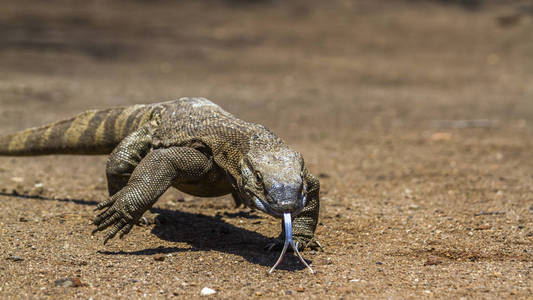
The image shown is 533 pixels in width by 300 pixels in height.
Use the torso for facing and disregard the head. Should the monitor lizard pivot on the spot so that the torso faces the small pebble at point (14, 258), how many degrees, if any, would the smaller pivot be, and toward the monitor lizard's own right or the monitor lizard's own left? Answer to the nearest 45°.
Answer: approximately 135° to the monitor lizard's own right

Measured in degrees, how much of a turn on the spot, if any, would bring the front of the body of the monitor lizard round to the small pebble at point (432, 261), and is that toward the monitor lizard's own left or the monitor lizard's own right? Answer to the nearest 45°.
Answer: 0° — it already faces it

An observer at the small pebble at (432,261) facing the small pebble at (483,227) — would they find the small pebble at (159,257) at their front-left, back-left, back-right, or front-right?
back-left

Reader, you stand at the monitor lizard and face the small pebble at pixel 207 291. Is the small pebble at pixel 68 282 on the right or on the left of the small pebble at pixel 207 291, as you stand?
right

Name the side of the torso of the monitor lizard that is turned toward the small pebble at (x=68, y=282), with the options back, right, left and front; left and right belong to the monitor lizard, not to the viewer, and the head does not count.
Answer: right

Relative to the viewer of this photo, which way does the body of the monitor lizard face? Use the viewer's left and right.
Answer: facing the viewer and to the right of the viewer

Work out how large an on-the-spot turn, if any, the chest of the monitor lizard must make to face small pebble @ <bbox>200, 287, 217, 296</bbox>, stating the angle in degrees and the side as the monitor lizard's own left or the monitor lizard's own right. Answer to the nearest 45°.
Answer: approximately 45° to the monitor lizard's own right

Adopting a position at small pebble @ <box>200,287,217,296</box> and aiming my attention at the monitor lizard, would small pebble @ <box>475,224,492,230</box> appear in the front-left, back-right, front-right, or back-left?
front-right

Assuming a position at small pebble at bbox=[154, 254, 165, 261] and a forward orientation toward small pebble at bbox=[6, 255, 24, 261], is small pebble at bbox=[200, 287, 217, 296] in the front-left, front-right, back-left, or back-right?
back-left
